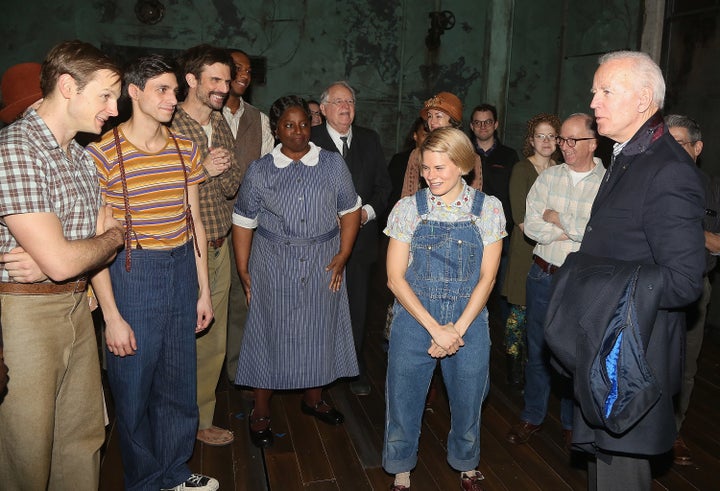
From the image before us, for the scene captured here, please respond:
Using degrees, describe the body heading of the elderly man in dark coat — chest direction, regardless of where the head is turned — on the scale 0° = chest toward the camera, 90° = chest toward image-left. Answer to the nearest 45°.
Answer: approximately 90°

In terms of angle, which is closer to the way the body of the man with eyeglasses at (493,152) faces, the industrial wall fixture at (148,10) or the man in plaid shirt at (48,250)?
the man in plaid shirt

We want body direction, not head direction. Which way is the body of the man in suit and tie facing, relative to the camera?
toward the camera

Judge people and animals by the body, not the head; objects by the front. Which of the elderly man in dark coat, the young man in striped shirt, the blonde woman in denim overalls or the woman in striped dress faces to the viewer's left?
the elderly man in dark coat

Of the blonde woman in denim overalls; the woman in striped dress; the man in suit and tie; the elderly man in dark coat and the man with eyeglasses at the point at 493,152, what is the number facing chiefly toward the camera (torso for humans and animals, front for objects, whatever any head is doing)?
4

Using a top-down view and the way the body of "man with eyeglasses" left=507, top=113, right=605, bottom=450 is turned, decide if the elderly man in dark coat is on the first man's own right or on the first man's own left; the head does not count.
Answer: on the first man's own left

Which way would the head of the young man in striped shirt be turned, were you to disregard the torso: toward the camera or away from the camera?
toward the camera

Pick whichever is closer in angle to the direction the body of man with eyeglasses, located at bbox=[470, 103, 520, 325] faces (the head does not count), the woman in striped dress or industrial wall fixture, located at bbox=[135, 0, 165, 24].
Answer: the woman in striped dress

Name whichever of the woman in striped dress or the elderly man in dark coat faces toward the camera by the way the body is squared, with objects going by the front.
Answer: the woman in striped dress

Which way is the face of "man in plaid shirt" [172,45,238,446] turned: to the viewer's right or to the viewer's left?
to the viewer's right

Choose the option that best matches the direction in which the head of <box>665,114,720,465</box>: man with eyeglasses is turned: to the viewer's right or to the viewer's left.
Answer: to the viewer's left

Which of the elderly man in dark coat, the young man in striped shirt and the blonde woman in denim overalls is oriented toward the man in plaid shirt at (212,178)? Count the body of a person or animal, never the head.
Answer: the elderly man in dark coat

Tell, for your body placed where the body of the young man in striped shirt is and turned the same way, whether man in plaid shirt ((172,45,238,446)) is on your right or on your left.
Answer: on your left

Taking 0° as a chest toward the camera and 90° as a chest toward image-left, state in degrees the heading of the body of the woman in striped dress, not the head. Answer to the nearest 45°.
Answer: approximately 0°

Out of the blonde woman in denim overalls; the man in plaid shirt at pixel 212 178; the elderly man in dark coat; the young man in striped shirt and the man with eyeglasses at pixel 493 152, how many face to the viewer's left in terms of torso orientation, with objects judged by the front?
1

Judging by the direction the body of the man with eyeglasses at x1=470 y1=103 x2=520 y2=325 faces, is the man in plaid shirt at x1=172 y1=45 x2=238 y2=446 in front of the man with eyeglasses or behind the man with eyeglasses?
in front

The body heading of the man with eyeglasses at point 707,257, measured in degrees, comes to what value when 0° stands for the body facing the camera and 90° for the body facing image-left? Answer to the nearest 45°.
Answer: approximately 45°

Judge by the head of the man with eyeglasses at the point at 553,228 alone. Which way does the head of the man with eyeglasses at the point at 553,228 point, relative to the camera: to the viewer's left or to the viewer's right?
to the viewer's left

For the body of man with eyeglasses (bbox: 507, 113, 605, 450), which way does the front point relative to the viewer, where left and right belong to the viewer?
facing the viewer and to the left of the viewer
